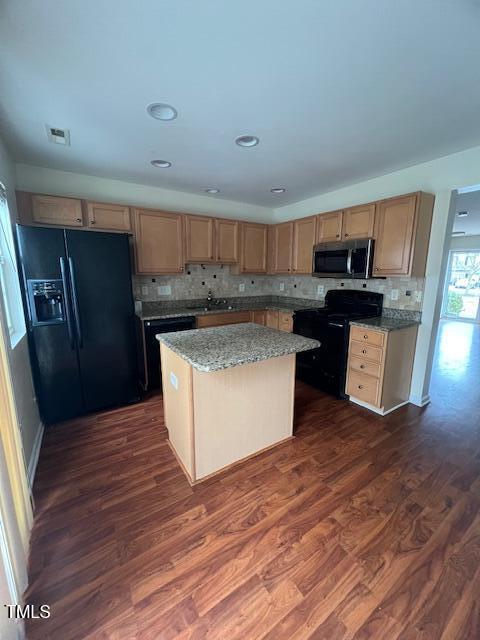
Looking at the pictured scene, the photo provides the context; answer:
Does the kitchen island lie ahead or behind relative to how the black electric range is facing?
ahead

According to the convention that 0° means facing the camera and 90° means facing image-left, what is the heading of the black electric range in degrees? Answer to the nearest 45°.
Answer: approximately 45°

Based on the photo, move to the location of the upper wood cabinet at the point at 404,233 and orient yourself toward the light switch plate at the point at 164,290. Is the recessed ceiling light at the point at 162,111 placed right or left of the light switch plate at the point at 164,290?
left

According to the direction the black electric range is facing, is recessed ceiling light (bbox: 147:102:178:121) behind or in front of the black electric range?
in front
